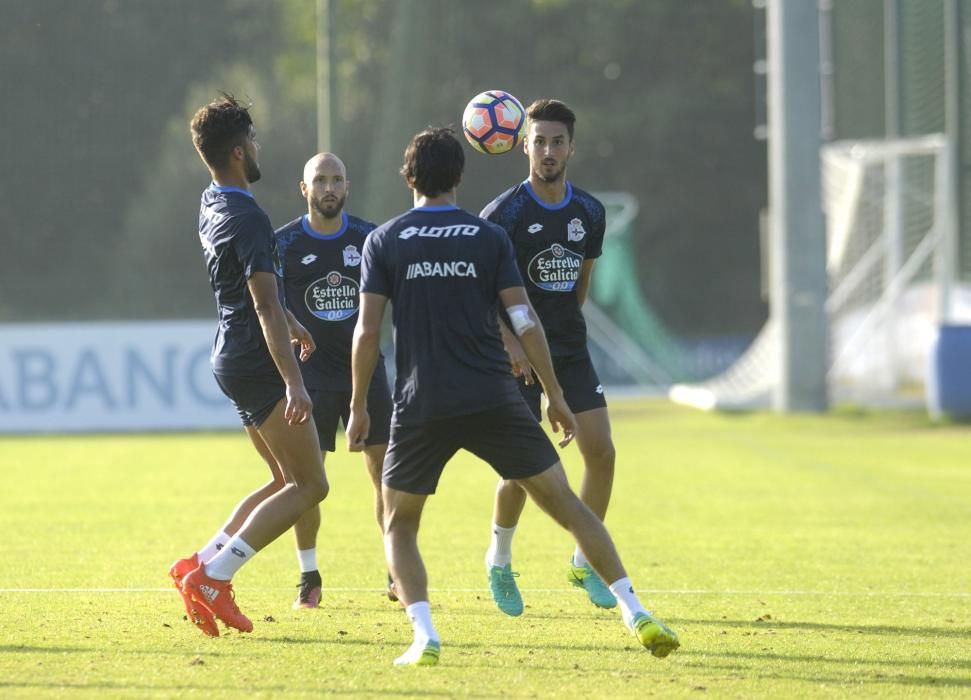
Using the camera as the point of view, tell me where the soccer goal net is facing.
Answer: facing to the right of the viewer

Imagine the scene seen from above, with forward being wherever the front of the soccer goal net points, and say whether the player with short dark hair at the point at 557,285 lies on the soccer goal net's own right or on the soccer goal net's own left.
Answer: on the soccer goal net's own right

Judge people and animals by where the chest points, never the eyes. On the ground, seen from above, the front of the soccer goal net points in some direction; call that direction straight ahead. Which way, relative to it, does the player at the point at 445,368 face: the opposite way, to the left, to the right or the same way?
to the left

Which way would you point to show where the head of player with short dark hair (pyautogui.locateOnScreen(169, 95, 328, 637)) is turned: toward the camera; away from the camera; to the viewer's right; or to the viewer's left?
to the viewer's right

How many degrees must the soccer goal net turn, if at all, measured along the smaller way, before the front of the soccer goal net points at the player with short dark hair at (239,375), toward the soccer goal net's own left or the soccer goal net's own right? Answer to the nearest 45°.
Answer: approximately 90° to the soccer goal net's own right

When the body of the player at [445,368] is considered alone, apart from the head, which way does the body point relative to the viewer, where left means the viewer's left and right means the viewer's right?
facing away from the viewer

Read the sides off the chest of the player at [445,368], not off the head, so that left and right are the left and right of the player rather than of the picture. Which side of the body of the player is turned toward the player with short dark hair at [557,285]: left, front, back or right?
front

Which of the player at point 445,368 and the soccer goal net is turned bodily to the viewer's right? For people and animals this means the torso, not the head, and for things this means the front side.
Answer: the soccer goal net

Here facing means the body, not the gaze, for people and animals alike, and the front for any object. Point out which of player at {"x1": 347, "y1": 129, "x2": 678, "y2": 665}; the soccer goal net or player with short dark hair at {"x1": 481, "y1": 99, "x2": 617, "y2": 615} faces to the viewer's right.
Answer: the soccer goal net

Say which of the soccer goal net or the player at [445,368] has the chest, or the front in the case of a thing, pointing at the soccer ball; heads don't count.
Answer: the player

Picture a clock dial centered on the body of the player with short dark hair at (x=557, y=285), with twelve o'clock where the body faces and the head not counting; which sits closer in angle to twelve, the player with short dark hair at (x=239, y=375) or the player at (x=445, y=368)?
the player

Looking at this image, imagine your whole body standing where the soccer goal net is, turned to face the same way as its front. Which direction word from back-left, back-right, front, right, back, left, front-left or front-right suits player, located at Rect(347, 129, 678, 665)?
right
